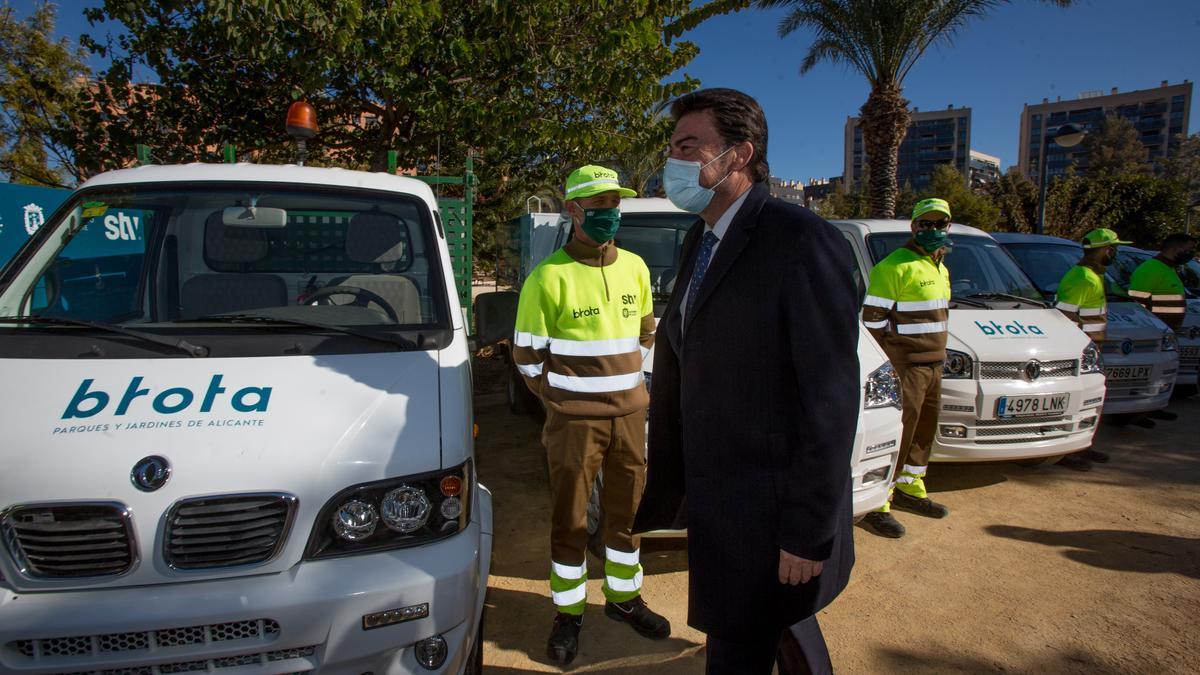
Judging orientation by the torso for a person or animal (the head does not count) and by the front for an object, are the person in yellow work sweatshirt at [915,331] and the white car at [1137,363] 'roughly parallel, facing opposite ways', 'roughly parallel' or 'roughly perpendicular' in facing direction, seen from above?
roughly parallel

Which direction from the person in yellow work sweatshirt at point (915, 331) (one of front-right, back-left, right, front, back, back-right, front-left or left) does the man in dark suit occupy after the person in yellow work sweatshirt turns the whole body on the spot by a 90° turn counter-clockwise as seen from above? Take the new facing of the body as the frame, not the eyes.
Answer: back-right

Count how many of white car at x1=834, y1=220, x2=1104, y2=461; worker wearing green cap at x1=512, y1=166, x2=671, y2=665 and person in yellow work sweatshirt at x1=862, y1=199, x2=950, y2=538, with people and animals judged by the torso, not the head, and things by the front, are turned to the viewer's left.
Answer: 0

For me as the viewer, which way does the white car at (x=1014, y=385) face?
facing the viewer and to the right of the viewer

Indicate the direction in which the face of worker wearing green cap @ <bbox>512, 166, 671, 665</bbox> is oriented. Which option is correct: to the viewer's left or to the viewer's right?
to the viewer's right

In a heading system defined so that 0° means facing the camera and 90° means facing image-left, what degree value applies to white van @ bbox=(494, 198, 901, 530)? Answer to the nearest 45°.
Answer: approximately 315°

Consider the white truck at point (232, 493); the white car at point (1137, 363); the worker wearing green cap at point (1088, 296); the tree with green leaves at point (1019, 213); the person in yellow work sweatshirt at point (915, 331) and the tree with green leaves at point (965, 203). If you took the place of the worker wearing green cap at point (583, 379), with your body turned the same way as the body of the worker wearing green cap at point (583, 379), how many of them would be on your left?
5

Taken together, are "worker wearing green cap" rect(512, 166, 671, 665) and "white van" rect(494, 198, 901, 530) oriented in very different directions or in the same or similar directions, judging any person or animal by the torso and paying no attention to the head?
same or similar directions

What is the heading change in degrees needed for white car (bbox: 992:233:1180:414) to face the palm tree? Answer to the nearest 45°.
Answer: approximately 180°

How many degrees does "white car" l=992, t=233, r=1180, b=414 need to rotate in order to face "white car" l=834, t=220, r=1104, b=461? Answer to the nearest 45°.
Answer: approximately 45° to its right

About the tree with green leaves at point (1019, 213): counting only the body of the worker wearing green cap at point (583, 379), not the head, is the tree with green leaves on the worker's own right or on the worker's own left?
on the worker's own left
